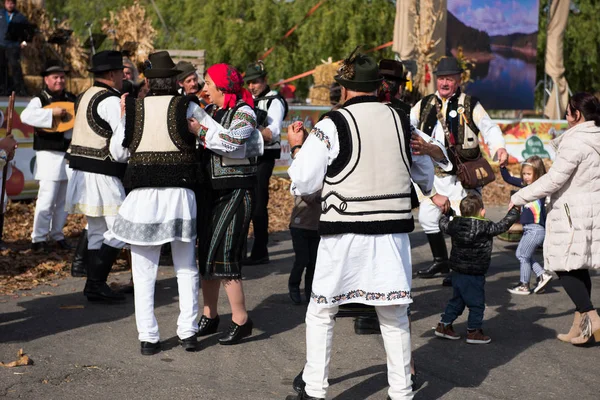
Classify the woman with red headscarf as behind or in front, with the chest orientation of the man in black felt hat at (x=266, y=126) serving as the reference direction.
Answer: in front

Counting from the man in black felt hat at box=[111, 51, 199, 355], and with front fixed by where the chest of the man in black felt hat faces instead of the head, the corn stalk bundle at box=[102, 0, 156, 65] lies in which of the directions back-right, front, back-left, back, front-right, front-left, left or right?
front

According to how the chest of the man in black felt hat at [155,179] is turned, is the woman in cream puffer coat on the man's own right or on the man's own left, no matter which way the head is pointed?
on the man's own right

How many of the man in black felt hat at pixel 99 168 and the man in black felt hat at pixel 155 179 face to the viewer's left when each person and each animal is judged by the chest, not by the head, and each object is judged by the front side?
0

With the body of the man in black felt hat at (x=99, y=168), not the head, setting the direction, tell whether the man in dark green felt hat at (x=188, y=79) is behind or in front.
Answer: in front

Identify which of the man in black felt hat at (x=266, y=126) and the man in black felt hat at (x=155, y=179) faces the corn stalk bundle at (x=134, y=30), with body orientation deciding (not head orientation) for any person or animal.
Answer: the man in black felt hat at (x=155, y=179)

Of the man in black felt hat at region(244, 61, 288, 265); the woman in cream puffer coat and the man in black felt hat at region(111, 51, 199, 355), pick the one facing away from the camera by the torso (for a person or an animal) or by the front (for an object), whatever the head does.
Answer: the man in black felt hat at region(111, 51, 199, 355)

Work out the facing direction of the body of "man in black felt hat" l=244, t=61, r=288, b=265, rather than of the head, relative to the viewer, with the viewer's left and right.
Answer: facing the viewer and to the left of the viewer

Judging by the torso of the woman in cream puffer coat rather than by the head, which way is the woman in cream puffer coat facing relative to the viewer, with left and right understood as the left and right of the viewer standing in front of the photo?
facing to the left of the viewer

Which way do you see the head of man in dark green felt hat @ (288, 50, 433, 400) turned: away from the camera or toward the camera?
away from the camera

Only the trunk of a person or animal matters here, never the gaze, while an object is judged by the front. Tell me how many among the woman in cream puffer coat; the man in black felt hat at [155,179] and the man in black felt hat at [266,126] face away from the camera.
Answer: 1

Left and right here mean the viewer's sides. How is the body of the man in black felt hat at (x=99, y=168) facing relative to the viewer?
facing away from the viewer and to the right of the viewer

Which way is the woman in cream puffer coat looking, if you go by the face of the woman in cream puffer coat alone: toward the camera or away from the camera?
away from the camera

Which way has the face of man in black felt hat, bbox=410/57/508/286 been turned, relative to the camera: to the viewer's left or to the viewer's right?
to the viewer's left

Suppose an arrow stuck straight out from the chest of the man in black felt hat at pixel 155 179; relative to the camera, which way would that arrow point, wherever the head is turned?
away from the camera

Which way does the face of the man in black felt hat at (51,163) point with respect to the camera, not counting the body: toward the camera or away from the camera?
toward the camera

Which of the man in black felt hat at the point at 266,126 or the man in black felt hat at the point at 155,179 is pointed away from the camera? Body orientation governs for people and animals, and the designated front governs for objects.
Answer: the man in black felt hat at the point at 155,179
